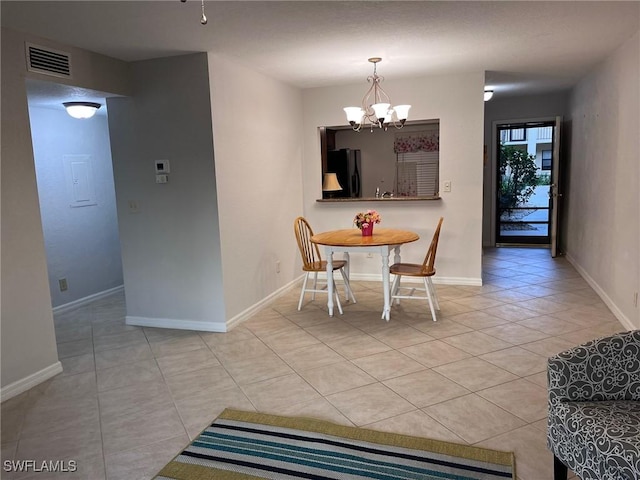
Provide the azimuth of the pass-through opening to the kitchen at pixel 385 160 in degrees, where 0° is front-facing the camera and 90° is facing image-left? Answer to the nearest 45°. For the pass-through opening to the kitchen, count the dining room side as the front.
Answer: approximately 0°

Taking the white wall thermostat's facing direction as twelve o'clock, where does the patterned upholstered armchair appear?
The patterned upholstered armchair is roughly at 11 o'clock from the white wall thermostat.

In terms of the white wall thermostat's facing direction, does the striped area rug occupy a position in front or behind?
in front

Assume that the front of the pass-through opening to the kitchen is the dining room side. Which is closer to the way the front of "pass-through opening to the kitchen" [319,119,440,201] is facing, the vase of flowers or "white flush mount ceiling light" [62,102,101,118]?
the vase of flowers

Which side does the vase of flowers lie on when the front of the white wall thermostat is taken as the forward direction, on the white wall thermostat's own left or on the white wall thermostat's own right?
on the white wall thermostat's own left

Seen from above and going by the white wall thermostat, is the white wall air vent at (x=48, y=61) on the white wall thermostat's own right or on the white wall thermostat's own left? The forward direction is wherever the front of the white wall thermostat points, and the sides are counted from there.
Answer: on the white wall thermostat's own right

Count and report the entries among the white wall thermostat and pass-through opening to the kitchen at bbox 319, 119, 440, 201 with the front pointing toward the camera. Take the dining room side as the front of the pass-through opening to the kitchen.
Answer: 2

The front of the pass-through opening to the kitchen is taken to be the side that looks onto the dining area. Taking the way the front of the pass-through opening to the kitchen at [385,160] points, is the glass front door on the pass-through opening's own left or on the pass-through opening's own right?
on the pass-through opening's own left

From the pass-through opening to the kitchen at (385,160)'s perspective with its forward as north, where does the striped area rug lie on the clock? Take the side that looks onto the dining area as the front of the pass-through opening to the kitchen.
The striped area rug is roughly at 12 o'clock from the pass-through opening to the kitchen.

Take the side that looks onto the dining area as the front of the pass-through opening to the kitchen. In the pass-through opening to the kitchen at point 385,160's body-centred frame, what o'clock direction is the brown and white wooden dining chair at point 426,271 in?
The brown and white wooden dining chair is roughly at 12 o'clock from the pass-through opening to the kitchen.
